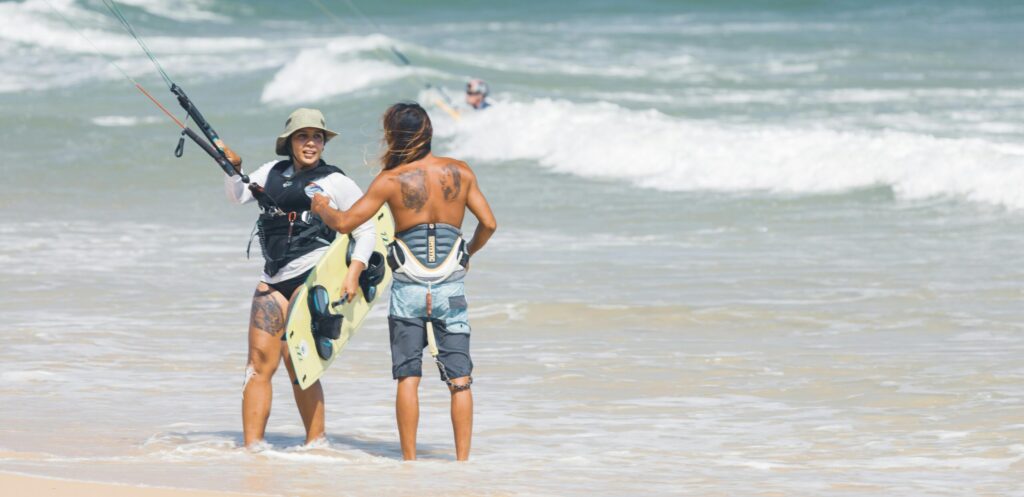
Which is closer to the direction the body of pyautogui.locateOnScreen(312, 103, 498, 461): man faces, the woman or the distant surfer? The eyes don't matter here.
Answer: the distant surfer

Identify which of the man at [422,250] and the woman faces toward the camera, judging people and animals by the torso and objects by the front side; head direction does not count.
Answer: the woman

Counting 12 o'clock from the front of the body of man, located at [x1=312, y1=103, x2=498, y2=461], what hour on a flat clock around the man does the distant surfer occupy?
The distant surfer is roughly at 12 o'clock from the man.

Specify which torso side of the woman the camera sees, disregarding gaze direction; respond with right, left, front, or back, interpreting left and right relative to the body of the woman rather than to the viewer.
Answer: front

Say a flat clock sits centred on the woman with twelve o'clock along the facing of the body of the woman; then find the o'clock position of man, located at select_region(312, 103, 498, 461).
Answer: The man is roughly at 10 o'clock from the woman.

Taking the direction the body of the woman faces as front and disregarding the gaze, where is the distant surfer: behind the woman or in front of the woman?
behind

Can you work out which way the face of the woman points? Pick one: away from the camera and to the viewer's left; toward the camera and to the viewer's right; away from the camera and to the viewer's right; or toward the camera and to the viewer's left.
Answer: toward the camera and to the viewer's right

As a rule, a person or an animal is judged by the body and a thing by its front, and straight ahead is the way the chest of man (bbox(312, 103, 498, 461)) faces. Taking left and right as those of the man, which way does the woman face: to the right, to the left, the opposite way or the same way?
the opposite way

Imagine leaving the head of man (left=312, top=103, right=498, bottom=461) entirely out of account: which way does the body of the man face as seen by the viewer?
away from the camera

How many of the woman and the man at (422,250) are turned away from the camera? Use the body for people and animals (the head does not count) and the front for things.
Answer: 1

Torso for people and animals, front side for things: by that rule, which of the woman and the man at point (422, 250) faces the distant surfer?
the man

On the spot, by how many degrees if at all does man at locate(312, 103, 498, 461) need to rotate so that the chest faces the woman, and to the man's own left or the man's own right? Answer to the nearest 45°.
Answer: approximately 90° to the man's own left

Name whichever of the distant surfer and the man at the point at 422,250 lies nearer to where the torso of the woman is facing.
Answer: the man
